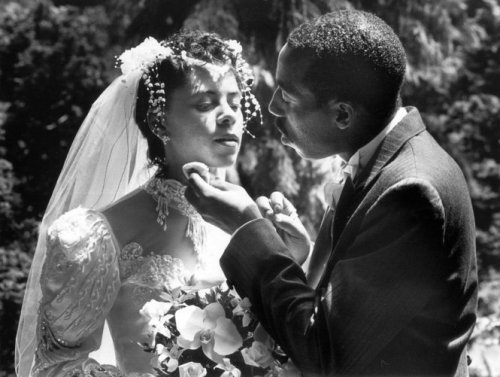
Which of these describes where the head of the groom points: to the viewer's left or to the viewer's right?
to the viewer's left

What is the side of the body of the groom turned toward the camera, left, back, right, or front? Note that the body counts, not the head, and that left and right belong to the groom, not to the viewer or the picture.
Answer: left

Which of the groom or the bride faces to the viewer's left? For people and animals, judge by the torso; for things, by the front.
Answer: the groom

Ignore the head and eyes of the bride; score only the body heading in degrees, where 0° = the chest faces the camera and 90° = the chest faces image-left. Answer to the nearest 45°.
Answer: approximately 315°

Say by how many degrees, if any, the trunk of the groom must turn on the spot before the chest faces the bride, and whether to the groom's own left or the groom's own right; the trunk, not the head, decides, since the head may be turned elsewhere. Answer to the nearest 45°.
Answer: approximately 45° to the groom's own right

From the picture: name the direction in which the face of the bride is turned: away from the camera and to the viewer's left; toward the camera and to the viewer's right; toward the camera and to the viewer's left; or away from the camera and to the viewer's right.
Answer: toward the camera and to the viewer's right

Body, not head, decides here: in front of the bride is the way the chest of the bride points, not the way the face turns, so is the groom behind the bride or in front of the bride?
in front

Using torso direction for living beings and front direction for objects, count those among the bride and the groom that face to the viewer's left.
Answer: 1

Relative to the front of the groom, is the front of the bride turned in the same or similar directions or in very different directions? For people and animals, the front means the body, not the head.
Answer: very different directions
